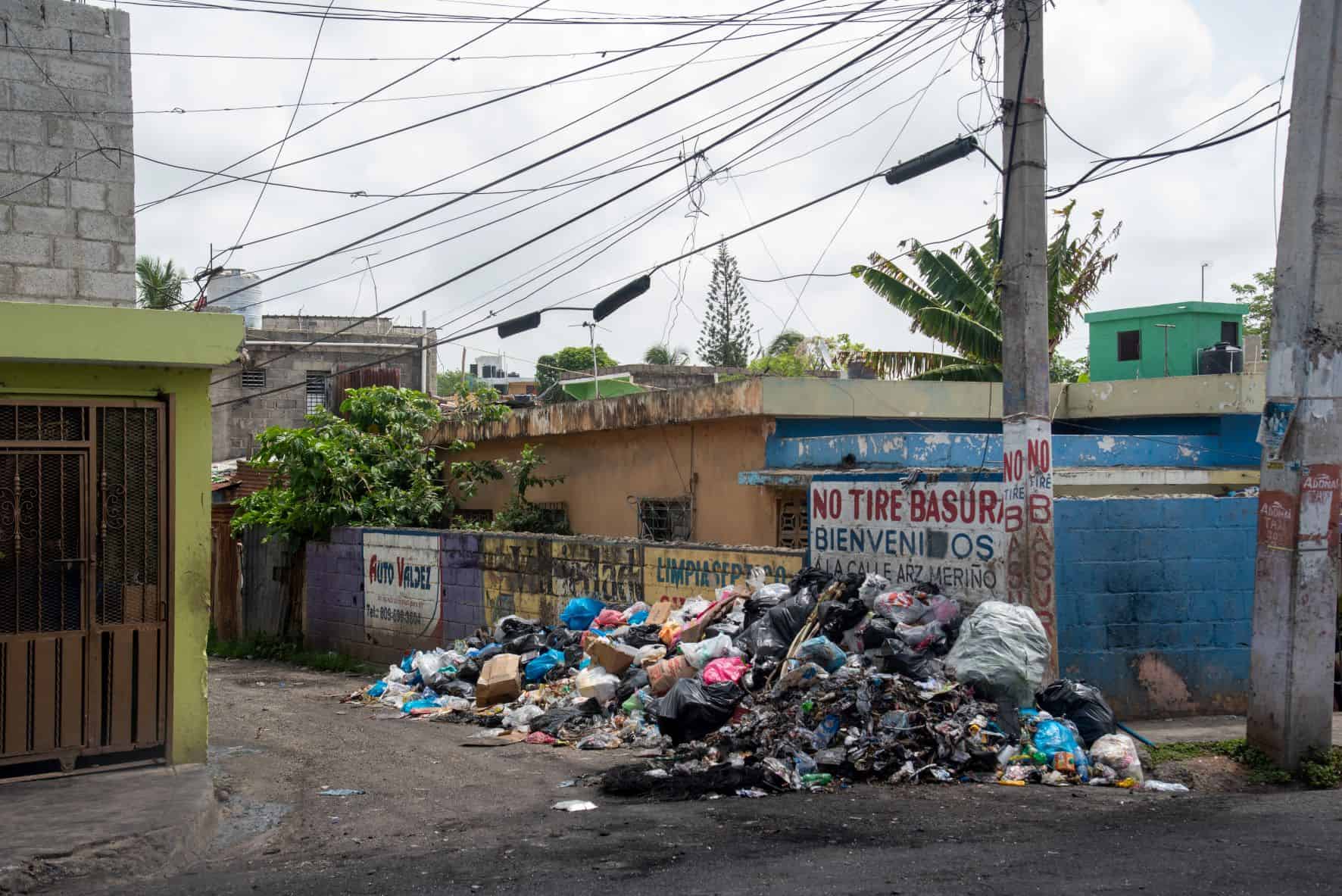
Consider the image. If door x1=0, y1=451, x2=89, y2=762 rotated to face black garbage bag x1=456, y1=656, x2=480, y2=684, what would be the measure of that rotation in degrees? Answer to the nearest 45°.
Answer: approximately 135° to its left

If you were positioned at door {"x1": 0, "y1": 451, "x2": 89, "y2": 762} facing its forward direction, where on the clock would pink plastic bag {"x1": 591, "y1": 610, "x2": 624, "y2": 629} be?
The pink plastic bag is roughly at 8 o'clock from the door.

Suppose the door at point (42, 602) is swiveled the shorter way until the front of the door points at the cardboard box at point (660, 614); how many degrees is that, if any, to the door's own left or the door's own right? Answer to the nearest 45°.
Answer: approximately 90° to the door's own left

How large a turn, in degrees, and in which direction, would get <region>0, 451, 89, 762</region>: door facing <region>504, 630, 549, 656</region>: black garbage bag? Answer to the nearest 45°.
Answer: approximately 135° to its left

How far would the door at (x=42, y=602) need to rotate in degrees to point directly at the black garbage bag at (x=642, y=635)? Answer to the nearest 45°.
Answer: approximately 90° to its left

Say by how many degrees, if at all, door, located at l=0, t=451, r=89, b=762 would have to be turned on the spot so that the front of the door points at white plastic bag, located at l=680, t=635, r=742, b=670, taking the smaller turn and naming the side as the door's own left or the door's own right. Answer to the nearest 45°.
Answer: approximately 90° to the door's own left

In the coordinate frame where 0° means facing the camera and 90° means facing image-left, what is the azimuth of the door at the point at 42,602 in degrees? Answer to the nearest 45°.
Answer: approximately 0°

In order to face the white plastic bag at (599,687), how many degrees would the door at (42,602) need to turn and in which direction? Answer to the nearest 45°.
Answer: approximately 90° to its left

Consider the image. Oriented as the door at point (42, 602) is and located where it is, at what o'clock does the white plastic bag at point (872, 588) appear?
The white plastic bag is roughly at 9 o'clock from the door.

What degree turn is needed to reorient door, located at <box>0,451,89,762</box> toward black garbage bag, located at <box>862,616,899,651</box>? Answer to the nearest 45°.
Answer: approximately 90° to its left

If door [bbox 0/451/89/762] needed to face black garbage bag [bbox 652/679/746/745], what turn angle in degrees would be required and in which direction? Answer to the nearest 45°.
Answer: approximately 90° to its left

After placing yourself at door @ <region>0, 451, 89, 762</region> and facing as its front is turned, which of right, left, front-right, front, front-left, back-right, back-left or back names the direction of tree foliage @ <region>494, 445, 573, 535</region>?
back-left
